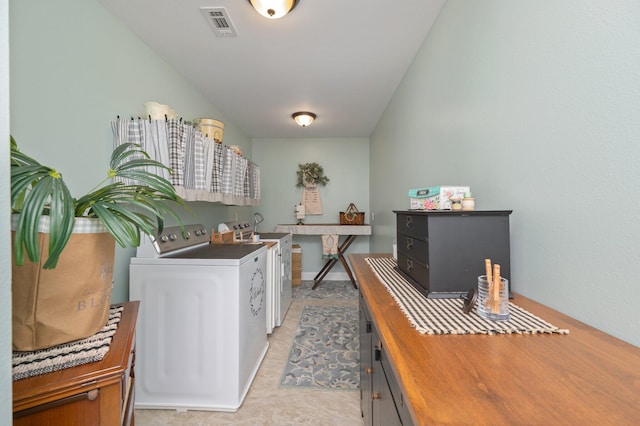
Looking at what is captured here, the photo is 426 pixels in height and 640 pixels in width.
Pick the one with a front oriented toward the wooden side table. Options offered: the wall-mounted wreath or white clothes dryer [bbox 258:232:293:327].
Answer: the wall-mounted wreath

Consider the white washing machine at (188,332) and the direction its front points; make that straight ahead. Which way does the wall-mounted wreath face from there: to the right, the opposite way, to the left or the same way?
to the right

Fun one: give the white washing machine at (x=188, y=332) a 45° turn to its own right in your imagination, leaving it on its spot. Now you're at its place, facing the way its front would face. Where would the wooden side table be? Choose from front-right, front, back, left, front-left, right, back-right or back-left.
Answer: front-right

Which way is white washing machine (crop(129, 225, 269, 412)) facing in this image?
to the viewer's right

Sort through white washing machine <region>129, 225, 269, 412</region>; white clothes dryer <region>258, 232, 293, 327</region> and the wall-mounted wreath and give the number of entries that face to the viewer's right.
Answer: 2

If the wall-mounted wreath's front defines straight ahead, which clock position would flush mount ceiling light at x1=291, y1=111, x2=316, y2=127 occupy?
The flush mount ceiling light is roughly at 12 o'clock from the wall-mounted wreath.

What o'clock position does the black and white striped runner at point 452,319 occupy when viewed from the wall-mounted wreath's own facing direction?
The black and white striped runner is roughly at 12 o'clock from the wall-mounted wreath.

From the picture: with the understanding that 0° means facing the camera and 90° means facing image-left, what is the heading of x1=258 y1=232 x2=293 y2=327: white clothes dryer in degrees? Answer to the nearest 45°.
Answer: approximately 270°

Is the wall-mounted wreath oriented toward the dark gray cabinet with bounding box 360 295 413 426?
yes

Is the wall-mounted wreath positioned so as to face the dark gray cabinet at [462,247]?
yes

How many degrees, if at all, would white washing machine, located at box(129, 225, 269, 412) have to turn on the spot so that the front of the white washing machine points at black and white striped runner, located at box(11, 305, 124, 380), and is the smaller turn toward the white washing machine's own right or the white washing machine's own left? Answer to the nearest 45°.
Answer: approximately 90° to the white washing machine's own right

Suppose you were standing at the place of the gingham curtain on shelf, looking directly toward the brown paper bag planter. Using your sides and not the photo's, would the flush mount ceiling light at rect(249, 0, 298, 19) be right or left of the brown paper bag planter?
left

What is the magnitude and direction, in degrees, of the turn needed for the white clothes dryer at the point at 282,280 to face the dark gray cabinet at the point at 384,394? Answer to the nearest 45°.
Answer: approximately 90° to its right

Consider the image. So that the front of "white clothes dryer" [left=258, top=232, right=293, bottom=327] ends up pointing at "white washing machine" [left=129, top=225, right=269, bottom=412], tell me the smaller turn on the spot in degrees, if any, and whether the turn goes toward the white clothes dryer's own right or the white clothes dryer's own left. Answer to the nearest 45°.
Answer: approximately 135° to the white clothes dryer's own right
